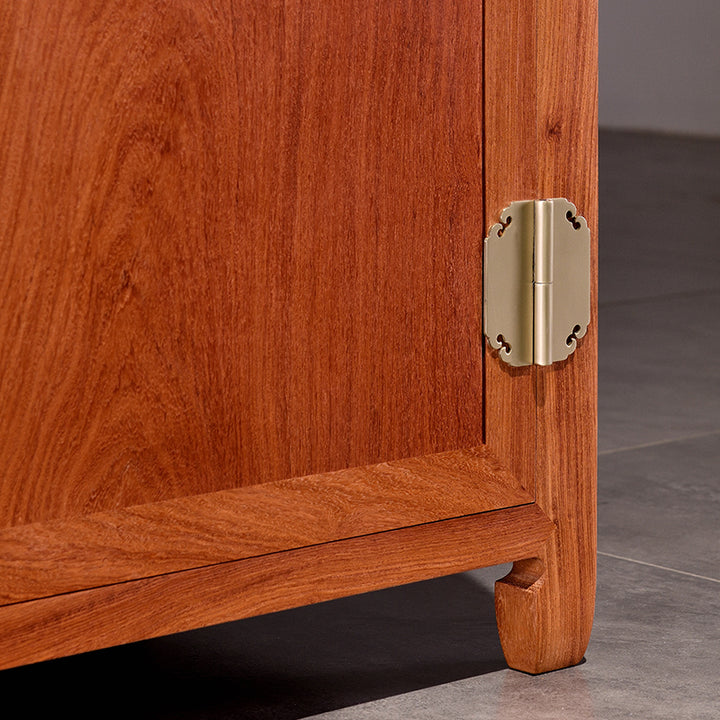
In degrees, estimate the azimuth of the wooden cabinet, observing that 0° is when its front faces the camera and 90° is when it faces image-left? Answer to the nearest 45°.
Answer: approximately 315°
